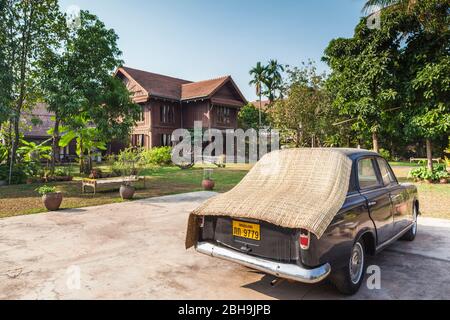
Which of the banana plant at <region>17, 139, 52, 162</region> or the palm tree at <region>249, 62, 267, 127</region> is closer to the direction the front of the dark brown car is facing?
the palm tree

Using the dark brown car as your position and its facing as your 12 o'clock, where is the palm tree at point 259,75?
The palm tree is roughly at 10 o'clock from the dark brown car.

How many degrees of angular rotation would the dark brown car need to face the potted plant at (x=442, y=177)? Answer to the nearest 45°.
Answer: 0° — it already faces it

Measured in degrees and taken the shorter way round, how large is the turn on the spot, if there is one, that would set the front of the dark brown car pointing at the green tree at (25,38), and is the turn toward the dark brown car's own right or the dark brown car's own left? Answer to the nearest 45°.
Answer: approximately 90° to the dark brown car's own left

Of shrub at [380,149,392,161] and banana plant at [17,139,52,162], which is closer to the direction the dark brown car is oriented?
the shrub

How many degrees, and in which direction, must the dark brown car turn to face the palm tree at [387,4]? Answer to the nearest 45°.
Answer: approximately 45° to its left

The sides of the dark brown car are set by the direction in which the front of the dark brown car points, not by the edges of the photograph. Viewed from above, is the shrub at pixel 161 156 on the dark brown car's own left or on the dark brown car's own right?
on the dark brown car's own left

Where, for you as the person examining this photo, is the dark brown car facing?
facing away from the viewer and to the right of the viewer

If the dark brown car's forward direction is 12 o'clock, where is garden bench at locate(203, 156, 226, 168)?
The garden bench is roughly at 10 o'clock from the dark brown car.

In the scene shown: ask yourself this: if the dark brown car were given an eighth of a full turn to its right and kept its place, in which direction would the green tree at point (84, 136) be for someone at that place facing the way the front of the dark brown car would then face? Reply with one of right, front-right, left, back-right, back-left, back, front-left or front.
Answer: back-left

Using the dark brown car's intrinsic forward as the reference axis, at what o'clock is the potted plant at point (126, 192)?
The potted plant is roughly at 9 o'clock from the dark brown car.

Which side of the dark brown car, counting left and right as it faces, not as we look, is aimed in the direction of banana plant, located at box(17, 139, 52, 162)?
left

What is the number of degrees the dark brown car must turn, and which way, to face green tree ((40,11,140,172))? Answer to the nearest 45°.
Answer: approximately 90° to its left
